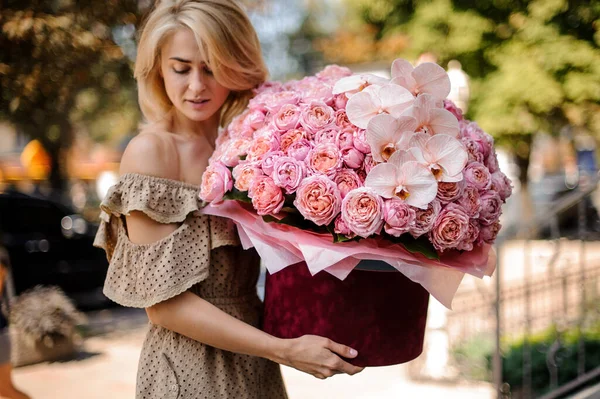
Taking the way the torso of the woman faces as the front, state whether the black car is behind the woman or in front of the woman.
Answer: behind

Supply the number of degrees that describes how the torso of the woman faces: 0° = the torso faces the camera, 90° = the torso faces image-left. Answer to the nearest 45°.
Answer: approximately 315°
